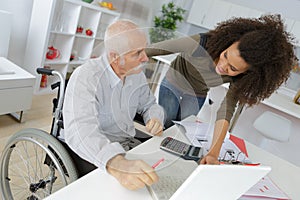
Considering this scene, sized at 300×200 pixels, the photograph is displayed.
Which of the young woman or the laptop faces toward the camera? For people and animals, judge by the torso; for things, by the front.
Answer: the young woman

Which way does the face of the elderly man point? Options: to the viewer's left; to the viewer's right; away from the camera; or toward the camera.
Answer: to the viewer's right

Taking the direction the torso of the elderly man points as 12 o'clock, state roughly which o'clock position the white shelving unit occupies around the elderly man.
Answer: The white shelving unit is roughly at 7 o'clock from the elderly man.

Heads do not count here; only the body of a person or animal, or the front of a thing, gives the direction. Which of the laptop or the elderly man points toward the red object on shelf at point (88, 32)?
the laptop

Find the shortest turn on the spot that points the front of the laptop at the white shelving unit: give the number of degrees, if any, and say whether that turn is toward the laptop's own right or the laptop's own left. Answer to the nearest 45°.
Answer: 0° — it already faces it

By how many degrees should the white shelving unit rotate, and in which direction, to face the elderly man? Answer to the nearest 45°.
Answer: approximately 45° to its right

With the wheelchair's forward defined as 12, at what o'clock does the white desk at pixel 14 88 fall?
The white desk is roughly at 7 o'clock from the wheelchair.

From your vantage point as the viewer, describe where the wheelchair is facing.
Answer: facing the viewer and to the right of the viewer

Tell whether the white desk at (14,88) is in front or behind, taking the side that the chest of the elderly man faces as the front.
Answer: behind

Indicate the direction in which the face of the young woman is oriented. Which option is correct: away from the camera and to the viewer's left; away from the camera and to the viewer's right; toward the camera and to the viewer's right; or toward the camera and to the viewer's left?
toward the camera and to the viewer's left

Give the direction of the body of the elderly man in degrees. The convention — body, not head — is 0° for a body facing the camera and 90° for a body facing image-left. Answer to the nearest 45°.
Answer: approximately 315°
